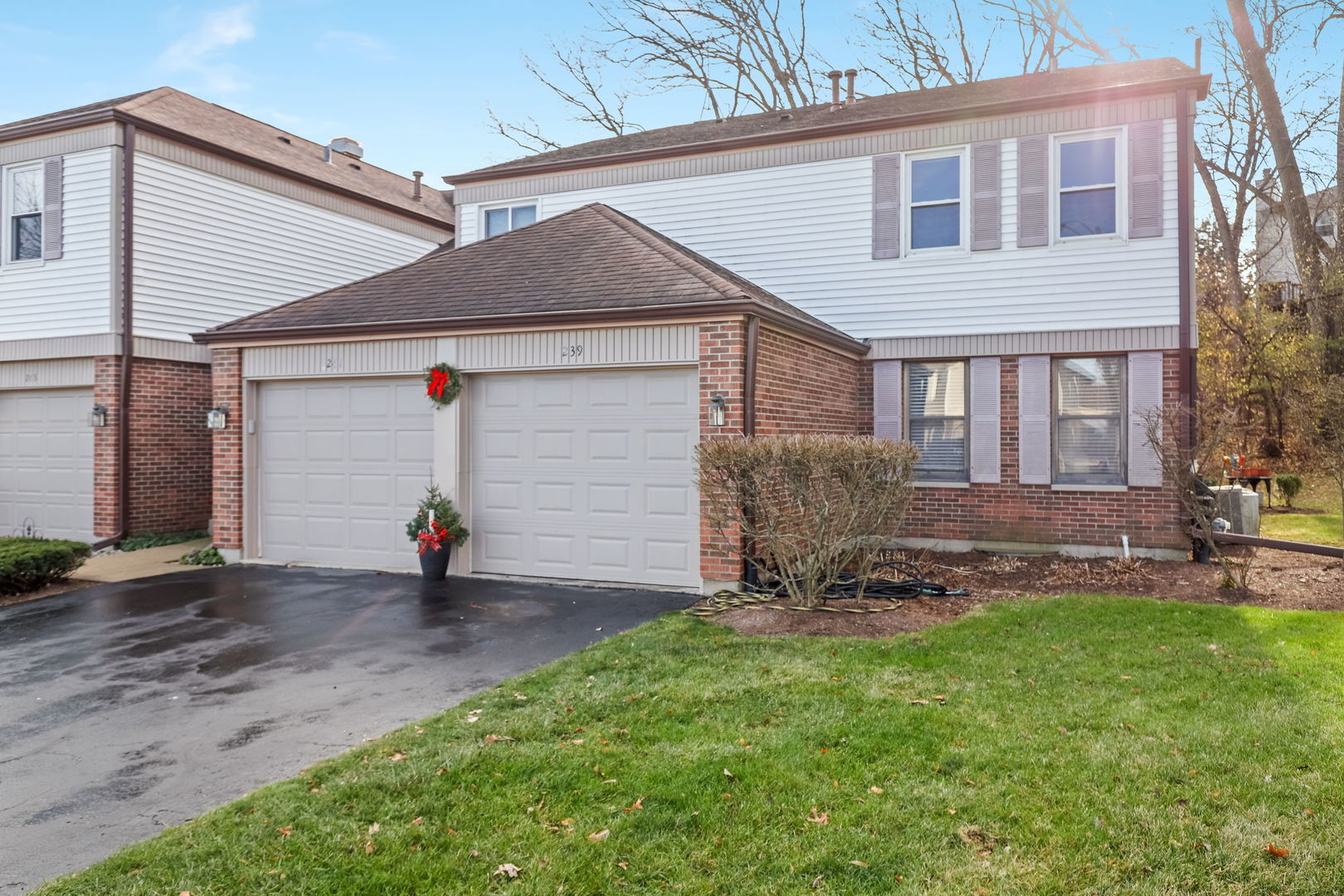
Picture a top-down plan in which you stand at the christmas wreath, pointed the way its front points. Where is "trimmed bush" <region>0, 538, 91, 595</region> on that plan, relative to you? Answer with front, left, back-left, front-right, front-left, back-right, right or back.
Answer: right

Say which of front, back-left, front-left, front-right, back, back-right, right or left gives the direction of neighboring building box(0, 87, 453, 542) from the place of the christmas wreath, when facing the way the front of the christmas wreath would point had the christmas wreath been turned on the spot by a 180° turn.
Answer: front-left

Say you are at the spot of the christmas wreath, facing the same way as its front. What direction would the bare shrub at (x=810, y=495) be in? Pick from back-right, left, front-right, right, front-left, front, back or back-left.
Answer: front-left

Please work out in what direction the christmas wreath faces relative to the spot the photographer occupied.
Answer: facing the viewer

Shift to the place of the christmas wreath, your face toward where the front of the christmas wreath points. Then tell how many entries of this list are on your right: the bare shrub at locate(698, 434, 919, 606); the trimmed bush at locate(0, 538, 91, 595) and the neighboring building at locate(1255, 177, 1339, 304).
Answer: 1
